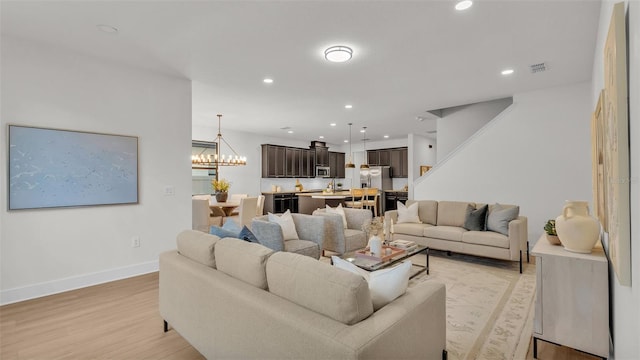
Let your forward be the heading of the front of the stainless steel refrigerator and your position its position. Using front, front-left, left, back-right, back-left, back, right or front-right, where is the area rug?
front-left

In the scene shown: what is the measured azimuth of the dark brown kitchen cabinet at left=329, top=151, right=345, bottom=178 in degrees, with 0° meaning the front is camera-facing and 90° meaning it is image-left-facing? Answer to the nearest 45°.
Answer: approximately 315°

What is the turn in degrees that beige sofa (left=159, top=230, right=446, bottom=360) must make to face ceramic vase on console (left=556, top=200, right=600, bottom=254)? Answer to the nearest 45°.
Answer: approximately 45° to its right

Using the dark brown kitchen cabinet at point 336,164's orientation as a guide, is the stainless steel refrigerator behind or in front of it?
in front

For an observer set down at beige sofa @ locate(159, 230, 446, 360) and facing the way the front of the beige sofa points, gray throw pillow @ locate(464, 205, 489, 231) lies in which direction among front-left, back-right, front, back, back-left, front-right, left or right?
front

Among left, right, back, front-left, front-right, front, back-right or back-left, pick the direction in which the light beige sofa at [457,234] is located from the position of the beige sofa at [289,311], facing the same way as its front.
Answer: front

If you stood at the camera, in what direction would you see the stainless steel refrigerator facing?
facing the viewer and to the left of the viewer

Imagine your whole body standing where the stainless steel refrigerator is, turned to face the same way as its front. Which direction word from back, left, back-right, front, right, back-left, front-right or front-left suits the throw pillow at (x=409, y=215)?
front-left

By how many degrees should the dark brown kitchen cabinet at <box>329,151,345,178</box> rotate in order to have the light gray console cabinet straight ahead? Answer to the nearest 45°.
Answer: approximately 45° to its right

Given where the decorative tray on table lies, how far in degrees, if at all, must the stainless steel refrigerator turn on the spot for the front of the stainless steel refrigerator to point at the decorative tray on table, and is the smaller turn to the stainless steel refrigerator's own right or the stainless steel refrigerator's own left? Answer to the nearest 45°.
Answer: approximately 45° to the stainless steel refrigerator's own left

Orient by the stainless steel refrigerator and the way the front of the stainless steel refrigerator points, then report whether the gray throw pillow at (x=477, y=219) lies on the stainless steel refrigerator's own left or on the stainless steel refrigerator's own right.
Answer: on the stainless steel refrigerator's own left

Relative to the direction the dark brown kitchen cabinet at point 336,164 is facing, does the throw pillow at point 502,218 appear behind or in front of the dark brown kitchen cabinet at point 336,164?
in front

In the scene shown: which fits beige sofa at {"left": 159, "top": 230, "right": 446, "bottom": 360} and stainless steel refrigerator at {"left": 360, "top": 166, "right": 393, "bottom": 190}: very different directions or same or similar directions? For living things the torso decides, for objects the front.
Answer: very different directions

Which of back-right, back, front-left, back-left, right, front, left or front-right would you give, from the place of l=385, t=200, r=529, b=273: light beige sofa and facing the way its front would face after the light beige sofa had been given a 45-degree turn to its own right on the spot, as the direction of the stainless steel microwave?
front-right

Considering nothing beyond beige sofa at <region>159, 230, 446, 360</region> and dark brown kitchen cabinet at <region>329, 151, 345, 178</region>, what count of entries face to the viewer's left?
0

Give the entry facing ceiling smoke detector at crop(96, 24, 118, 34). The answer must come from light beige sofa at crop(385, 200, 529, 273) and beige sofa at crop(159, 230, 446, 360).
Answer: the light beige sofa

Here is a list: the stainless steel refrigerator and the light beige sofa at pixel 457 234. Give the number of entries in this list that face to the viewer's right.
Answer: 0

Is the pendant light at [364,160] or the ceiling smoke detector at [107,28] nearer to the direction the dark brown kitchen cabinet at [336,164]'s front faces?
the pendant light
